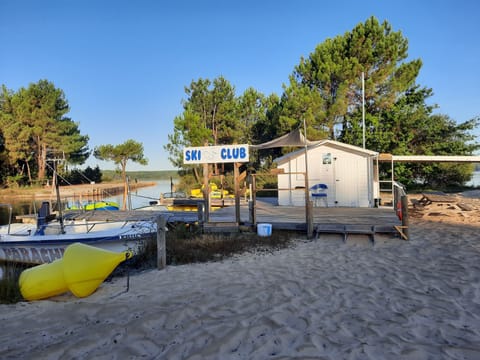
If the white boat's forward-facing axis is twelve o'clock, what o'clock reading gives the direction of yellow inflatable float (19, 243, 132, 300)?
The yellow inflatable float is roughly at 3 o'clock from the white boat.

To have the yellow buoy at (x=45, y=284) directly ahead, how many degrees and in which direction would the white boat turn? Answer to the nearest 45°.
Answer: approximately 90° to its right

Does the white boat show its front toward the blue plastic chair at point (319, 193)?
yes

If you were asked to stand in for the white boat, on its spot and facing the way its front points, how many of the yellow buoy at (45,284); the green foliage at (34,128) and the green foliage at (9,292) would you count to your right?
2

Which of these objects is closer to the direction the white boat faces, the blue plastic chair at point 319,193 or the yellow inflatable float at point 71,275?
the blue plastic chair

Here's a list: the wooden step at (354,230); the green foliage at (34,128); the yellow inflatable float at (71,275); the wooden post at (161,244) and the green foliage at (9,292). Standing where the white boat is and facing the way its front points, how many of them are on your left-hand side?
1

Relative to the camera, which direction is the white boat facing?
to the viewer's right

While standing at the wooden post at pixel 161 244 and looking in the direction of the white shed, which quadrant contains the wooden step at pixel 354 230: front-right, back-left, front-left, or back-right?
front-right

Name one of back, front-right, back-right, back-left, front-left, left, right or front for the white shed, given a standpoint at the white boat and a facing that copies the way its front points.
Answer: front

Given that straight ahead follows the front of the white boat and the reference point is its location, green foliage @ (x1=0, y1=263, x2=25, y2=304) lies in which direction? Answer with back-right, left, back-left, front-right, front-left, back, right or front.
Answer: right

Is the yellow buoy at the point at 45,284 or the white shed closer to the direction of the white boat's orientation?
the white shed

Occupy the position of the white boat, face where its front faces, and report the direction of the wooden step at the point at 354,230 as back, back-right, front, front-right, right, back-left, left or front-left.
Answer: front-right

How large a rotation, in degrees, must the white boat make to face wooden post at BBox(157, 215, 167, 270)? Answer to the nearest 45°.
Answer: approximately 45° to its right

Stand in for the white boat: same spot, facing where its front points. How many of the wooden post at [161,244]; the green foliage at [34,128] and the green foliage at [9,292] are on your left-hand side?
1
